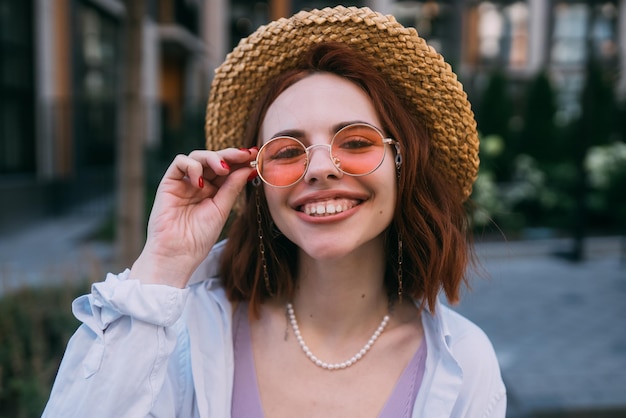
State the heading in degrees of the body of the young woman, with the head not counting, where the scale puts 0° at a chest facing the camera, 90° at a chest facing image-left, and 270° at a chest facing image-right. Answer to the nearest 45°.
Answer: approximately 0°

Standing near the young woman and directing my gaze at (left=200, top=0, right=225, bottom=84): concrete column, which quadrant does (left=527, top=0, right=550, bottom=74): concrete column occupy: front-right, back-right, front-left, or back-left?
front-right

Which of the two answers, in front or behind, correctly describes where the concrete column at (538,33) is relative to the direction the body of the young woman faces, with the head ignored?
behind

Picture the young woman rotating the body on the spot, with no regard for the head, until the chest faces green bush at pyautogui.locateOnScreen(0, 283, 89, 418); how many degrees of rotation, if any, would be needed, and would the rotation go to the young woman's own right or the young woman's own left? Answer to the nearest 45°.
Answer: approximately 135° to the young woman's own right

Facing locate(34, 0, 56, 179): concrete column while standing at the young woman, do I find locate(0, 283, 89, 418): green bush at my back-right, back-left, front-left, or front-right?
front-left

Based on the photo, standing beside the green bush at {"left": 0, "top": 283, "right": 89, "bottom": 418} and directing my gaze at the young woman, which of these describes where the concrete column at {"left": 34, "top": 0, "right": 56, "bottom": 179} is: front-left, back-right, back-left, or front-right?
back-left

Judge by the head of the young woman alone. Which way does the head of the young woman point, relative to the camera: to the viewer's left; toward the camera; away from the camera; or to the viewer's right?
toward the camera

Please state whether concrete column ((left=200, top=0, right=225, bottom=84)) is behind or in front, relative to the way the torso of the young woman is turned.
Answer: behind
